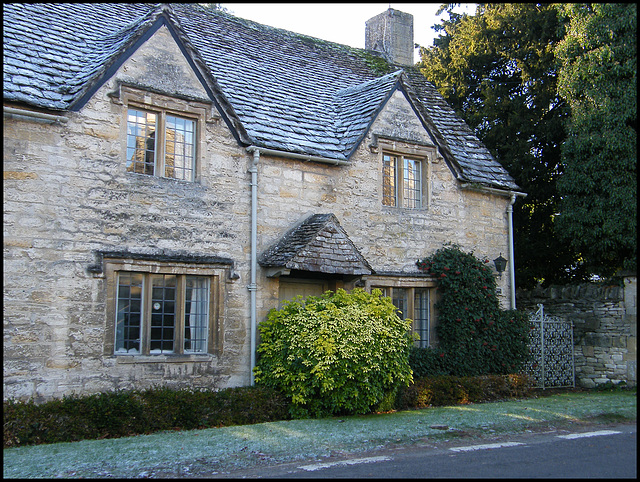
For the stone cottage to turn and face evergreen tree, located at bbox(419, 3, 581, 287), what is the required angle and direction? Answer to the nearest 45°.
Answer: approximately 90° to its left

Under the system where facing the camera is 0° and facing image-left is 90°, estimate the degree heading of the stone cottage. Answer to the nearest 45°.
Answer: approximately 315°

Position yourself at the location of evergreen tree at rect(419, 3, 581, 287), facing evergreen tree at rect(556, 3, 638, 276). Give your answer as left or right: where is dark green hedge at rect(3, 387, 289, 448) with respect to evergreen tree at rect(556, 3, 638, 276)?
right

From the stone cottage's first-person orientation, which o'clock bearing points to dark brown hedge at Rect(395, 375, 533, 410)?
The dark brown hedge is roughly at 10 o'clock from the stone cottage.

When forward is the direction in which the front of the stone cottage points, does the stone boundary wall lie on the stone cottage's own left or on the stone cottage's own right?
on the stone cottage's own left

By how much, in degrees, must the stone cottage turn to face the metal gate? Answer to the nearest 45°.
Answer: approximately 90° to its left
